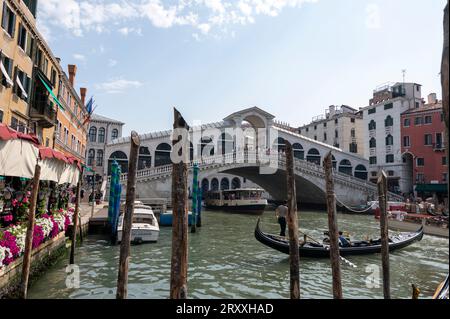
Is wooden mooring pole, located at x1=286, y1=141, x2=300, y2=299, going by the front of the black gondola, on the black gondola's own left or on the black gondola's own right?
on the black gondola's own right

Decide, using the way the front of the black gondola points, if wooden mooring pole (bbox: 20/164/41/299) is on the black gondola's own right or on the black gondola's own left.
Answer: on the black gondola's own right

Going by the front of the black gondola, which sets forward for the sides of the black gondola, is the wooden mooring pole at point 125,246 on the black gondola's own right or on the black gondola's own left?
on the black gondola's own right

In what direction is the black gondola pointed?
to the viewer's right

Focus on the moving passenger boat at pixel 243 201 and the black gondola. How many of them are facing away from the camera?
0
